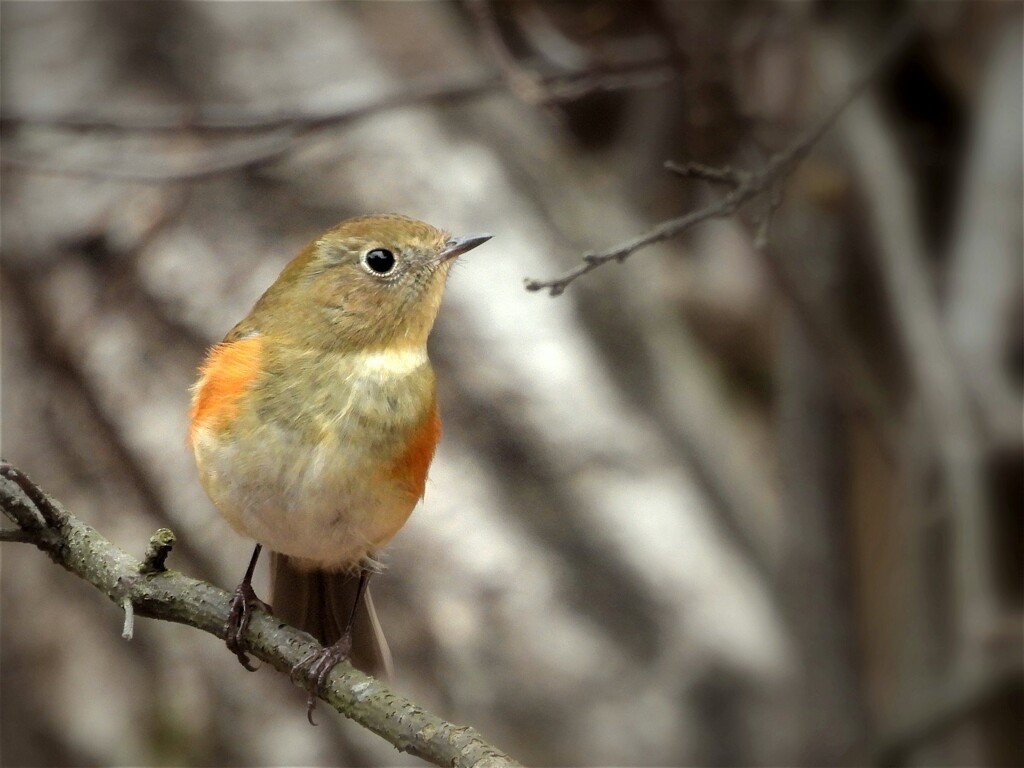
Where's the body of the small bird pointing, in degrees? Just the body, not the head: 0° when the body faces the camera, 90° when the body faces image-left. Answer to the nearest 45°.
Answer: approximately 0°

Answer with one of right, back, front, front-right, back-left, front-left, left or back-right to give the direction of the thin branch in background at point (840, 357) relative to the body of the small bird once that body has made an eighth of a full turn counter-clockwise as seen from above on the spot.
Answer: left

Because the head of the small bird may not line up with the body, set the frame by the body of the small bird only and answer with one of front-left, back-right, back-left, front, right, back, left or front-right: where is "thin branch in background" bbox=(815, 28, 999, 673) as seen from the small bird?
back-left
